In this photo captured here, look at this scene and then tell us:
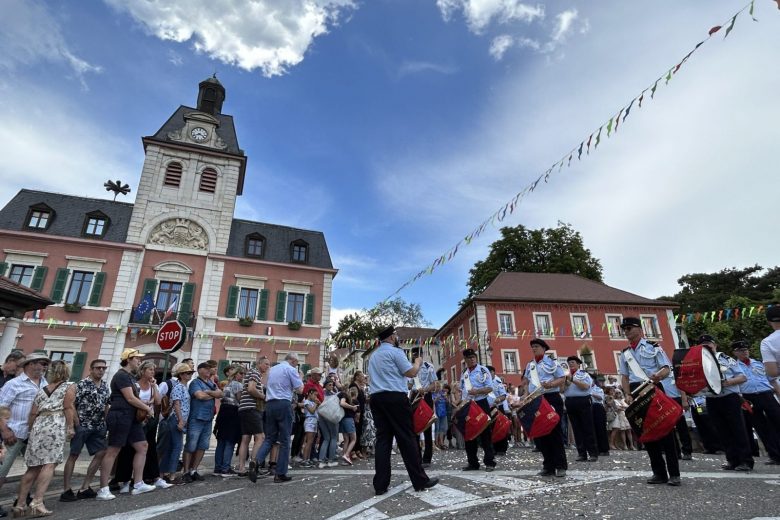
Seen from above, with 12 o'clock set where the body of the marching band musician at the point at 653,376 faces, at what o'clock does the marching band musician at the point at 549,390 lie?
the marching band musician at the point at 549,390 is roughly at 3 o'clock from the marching band musician at the point at 653,376.

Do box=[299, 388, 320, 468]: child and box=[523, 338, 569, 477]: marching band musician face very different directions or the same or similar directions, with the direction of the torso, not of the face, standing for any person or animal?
very different directions

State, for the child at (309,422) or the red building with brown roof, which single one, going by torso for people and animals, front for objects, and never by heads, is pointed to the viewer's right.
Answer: the child

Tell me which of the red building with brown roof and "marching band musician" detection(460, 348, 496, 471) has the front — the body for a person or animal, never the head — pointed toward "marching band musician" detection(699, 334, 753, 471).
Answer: the red building with brown roof

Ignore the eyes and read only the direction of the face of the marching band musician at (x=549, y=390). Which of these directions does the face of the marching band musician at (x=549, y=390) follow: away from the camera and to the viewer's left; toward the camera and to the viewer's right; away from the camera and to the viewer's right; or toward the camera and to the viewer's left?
toward the camera and to the viewer's left

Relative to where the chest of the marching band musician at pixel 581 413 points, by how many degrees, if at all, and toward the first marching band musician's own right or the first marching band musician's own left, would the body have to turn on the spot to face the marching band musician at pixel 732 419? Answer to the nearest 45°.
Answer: approximately 90° to the first marching band musician's own left

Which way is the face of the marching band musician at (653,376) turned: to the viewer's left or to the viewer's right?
to the viewer's left

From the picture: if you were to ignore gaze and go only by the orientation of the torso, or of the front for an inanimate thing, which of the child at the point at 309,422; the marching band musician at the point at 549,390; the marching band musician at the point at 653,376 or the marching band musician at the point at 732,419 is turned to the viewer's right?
the child
